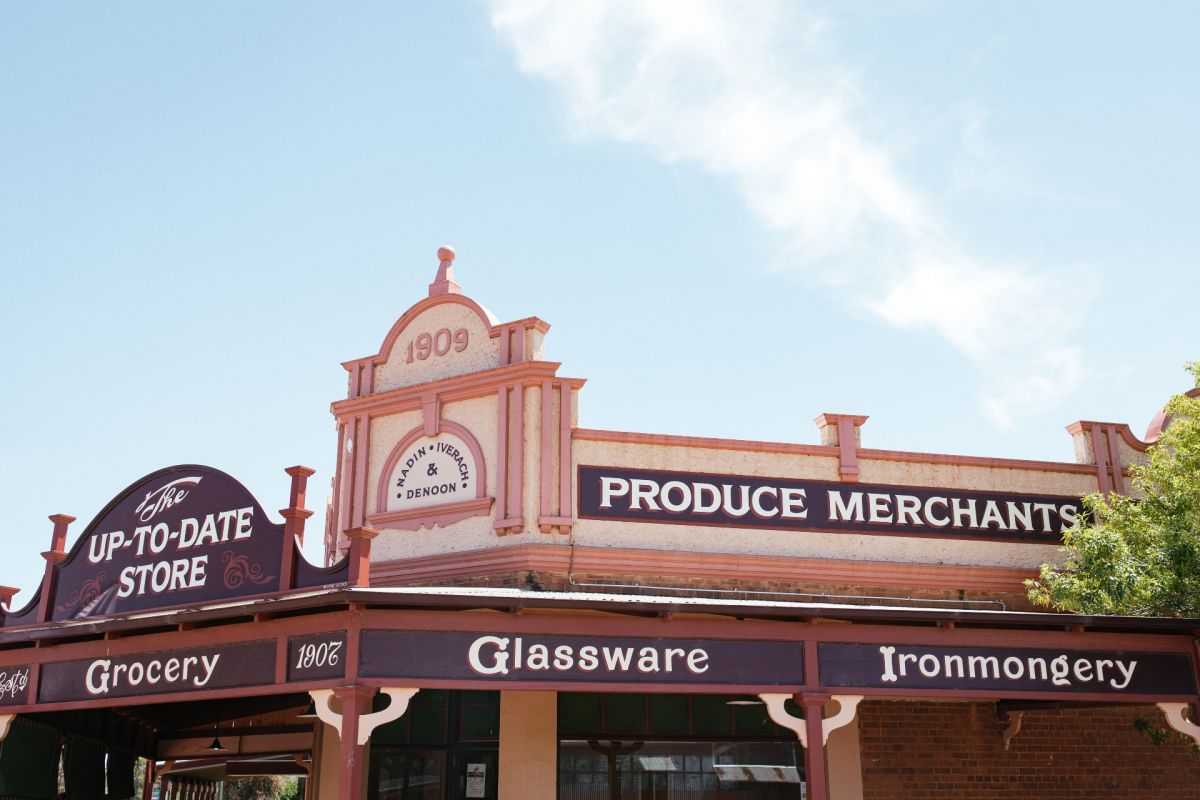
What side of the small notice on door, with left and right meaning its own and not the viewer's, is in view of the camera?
front

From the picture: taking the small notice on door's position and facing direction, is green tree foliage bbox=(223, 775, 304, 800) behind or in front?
behind

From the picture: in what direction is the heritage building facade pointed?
toward the camera

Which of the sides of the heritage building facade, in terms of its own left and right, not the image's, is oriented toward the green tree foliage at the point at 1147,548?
left

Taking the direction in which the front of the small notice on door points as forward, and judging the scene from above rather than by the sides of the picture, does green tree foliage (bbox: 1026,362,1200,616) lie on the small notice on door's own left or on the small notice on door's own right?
on the small notice on door's own left
